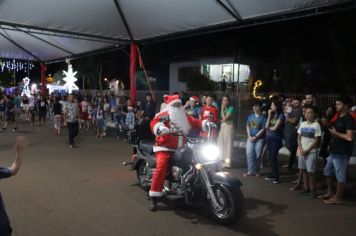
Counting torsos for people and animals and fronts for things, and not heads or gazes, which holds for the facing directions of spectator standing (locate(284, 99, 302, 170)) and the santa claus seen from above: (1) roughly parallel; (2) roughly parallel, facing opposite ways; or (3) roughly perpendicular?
roughly perpendicular

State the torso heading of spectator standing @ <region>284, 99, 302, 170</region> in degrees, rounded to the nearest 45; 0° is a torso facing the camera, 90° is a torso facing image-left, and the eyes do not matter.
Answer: approximately 45°

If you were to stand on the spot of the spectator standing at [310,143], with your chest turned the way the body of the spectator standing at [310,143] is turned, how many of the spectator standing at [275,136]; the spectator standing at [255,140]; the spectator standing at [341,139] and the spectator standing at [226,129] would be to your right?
3

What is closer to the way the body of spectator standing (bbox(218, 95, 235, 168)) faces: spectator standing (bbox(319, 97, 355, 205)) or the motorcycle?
the motorcycle

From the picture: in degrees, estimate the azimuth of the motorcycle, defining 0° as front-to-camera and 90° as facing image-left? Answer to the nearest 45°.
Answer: approximately 315°

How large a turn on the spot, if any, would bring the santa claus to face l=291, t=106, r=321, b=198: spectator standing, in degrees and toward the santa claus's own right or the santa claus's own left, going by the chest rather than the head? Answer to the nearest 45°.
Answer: approximately 45° to the santa claus's own left

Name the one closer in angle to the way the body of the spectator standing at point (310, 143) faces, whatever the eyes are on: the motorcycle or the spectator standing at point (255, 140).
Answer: the motorcycle

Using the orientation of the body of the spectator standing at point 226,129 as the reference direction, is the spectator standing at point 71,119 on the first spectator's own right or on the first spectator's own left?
on the first spectator's own right

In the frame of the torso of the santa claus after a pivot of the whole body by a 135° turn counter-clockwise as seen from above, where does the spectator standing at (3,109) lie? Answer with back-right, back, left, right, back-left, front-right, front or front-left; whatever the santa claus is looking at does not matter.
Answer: front-left

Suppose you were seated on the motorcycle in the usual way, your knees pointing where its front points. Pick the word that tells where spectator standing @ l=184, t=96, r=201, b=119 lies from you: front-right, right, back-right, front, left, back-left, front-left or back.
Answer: back-left
